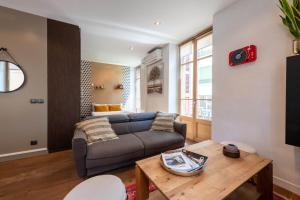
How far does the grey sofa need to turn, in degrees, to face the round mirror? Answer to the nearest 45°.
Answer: approximately 135° to its right

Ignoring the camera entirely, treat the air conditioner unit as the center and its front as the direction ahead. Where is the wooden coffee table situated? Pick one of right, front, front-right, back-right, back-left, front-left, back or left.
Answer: front-left

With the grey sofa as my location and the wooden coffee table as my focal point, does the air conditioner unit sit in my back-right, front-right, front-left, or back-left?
back-left

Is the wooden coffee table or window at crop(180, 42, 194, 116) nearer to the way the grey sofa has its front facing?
the wooden coffee table

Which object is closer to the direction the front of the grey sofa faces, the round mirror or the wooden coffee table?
the wooden coffee table

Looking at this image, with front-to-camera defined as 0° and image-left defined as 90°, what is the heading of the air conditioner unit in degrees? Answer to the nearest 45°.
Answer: approximately 45°

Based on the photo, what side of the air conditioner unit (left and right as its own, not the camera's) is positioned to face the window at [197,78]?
left

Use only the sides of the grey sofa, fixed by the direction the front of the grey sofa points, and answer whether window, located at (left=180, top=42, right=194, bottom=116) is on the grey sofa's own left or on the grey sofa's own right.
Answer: on the grey sofa's own left

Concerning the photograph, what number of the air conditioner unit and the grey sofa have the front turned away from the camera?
0

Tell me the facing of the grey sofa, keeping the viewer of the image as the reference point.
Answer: facing the viewer and to the right of the viewer

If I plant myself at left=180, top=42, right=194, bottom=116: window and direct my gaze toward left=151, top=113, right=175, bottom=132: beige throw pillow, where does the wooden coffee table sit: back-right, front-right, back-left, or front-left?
front-left
